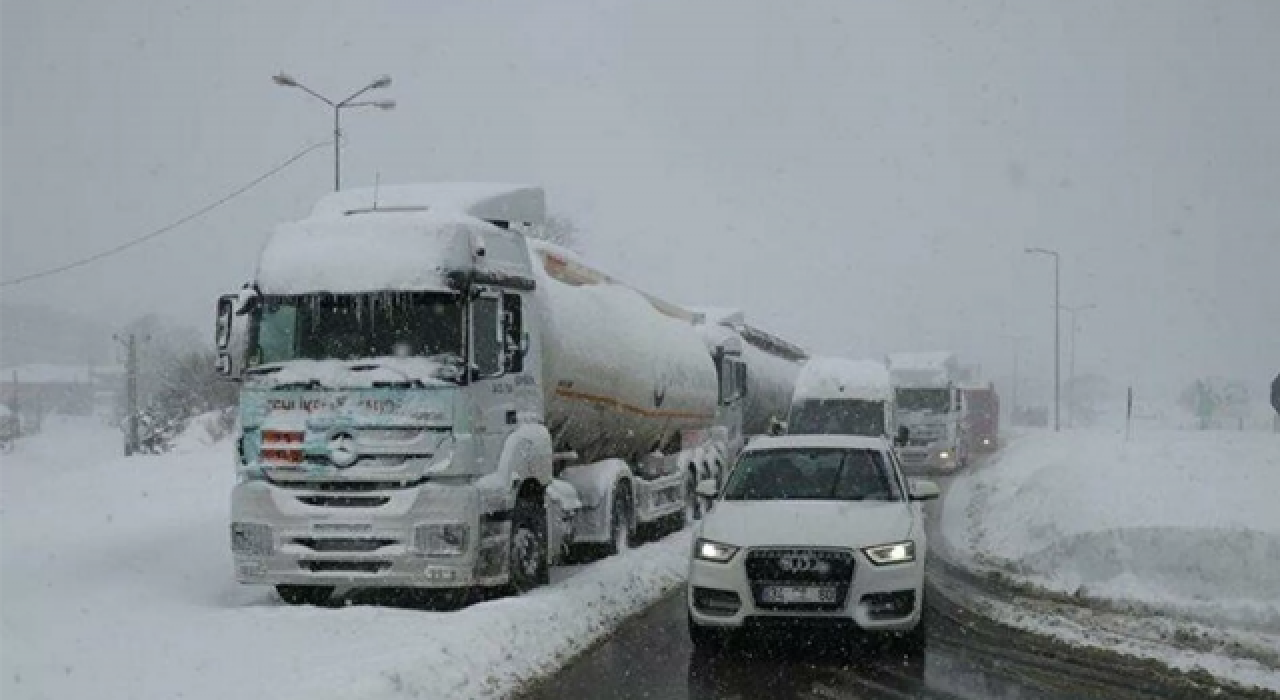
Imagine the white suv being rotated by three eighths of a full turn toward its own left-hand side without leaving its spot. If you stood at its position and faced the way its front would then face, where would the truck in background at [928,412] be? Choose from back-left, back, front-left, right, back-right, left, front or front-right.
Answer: front-left

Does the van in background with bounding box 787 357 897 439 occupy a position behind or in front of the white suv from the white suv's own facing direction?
behind

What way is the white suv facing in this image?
toward the camera

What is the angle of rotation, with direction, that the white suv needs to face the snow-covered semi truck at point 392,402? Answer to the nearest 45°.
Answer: approximately 90° to its right
